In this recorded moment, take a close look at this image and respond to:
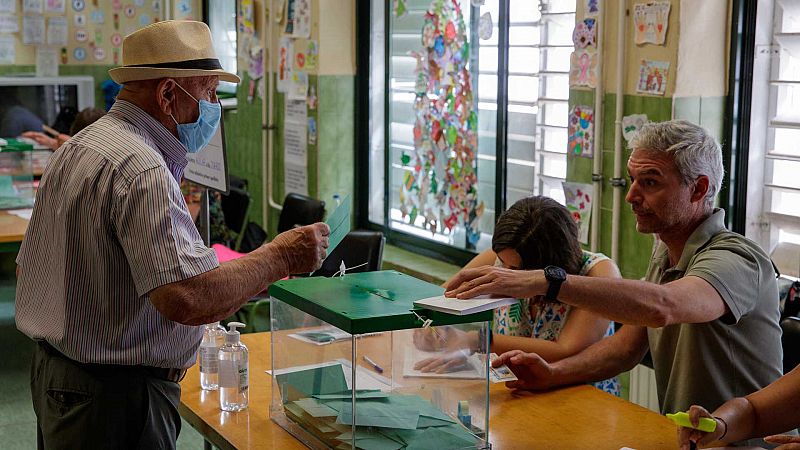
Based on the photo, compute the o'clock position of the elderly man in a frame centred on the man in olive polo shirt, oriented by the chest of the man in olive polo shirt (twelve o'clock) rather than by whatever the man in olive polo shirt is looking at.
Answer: The elderly man is roughly at 11 o'clock from the man in olive polo shirt.

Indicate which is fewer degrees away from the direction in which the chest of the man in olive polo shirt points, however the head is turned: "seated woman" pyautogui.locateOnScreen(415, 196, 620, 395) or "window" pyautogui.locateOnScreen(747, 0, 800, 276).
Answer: the seated woman

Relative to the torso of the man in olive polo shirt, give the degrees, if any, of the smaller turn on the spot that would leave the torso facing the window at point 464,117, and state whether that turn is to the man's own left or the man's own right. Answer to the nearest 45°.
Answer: approximately 90° to the man's own right

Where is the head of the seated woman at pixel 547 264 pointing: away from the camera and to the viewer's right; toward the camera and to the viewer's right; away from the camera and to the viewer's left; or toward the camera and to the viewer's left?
toward the camera and to the viewer's left

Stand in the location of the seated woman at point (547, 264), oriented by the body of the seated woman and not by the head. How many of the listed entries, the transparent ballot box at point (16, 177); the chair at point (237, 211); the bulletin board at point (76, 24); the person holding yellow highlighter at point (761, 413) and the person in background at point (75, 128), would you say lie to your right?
4

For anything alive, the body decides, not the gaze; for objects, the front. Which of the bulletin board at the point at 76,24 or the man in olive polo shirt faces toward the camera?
the bulletin board

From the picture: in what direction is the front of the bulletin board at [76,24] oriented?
toward the camera

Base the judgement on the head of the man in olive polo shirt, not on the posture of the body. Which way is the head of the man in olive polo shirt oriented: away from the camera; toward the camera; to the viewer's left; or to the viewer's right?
to the viewer's left

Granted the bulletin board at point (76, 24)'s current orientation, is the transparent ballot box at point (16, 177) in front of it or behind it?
in front

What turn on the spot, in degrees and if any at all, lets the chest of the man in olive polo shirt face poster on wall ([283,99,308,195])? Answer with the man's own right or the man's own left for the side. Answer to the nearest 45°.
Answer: approximately 45° to the man's own right

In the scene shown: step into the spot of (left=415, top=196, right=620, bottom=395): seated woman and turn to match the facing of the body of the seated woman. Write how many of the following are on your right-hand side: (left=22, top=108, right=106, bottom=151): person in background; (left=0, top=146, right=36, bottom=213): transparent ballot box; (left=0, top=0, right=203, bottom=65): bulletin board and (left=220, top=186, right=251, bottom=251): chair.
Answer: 4

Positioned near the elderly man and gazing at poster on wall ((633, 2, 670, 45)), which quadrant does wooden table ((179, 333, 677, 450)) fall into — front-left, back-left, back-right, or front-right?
front-right

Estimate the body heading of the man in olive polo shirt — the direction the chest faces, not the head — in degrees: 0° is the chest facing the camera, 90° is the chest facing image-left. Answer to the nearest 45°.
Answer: approximately 90°
